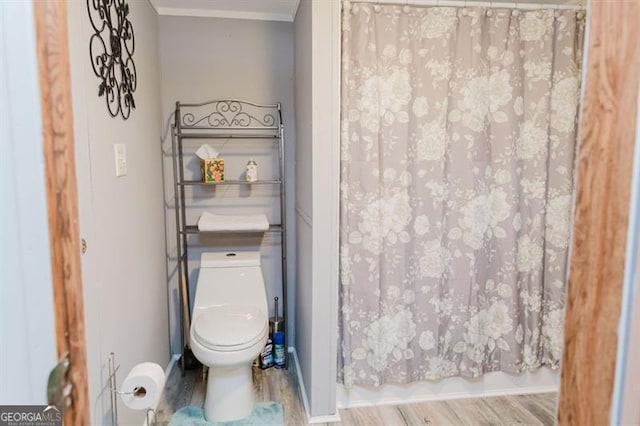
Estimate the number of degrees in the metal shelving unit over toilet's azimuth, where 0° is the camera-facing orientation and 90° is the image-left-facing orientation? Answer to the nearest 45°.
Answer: approximately 0°

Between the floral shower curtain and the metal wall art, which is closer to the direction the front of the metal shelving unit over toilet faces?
the metal wall art

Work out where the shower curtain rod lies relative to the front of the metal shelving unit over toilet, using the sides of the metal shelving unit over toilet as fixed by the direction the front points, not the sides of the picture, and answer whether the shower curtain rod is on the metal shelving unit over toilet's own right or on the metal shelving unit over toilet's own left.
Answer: on the metal shelving unit over toilet's own left

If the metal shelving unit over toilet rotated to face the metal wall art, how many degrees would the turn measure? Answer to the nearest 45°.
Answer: approximately 45° to its right

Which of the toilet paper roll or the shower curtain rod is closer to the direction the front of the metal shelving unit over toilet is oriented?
the toilet paper roll

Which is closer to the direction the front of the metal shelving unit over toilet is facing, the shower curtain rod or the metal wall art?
the metal wall art

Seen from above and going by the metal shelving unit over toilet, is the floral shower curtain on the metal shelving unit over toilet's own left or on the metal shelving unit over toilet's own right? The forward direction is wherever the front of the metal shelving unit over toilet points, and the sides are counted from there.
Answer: on the metal shelving unit over toilet's own left
